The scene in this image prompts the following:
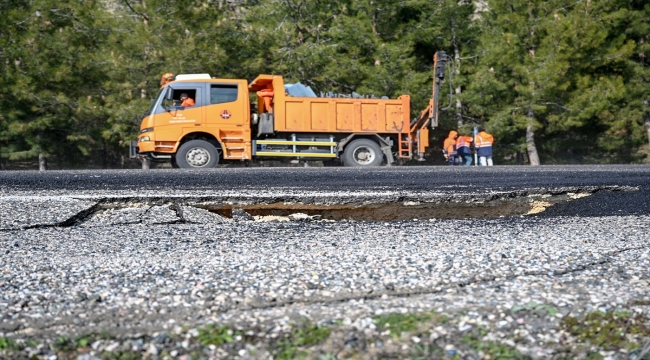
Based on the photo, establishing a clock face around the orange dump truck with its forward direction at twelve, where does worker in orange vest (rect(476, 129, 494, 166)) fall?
The worker in orange vest is roughly at 5 o'clock from the orange dump truck.

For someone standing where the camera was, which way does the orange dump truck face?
facing to the left of the viewer

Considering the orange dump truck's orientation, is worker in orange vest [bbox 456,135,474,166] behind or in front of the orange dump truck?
behind
